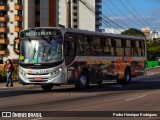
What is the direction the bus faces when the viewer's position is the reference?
facing the viewer and to the left of the viewer
